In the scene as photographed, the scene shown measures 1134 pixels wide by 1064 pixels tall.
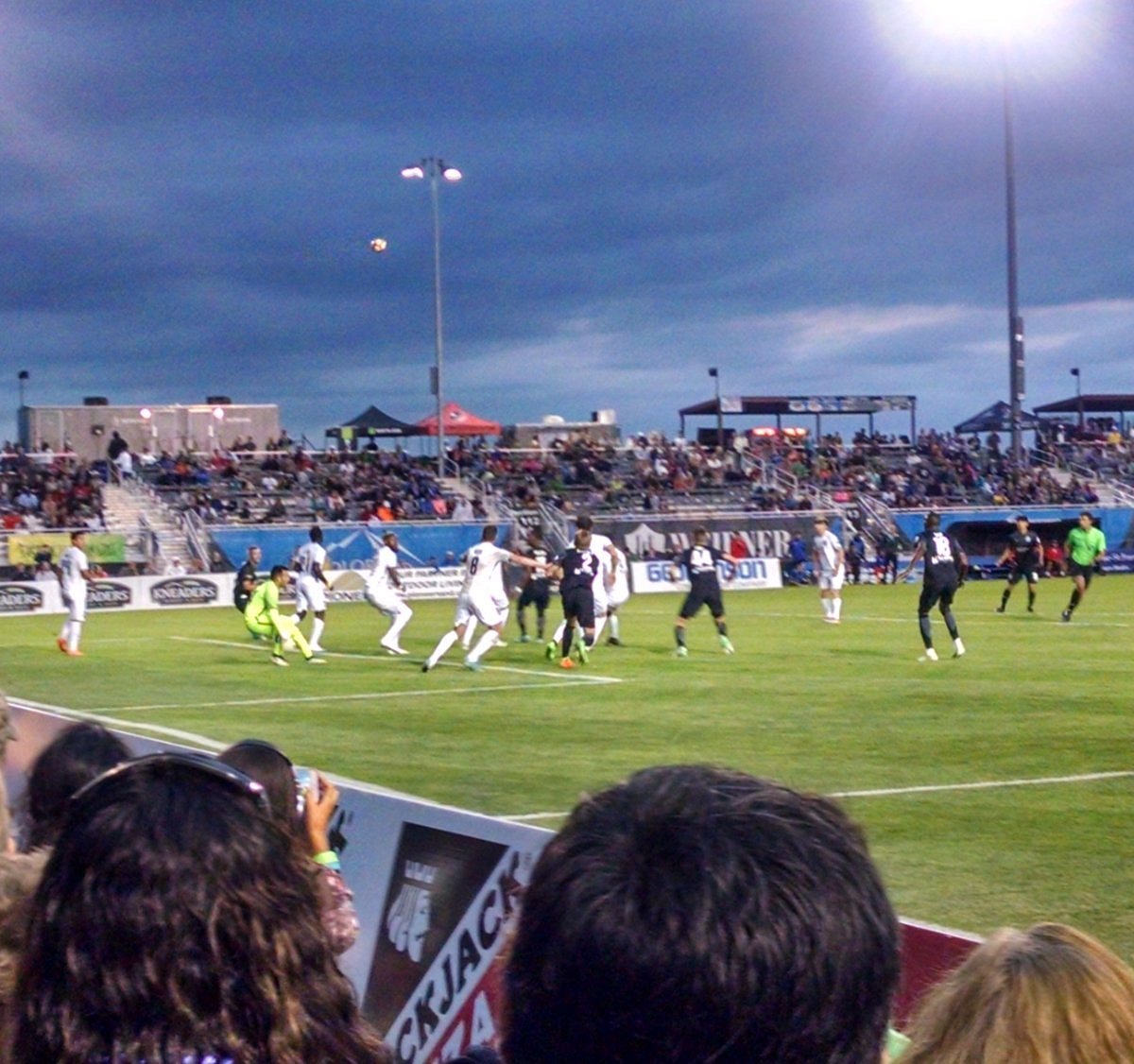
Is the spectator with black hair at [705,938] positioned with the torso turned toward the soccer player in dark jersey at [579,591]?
yes

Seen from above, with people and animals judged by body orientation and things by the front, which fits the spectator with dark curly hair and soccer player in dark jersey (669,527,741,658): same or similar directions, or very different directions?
same or similar directions

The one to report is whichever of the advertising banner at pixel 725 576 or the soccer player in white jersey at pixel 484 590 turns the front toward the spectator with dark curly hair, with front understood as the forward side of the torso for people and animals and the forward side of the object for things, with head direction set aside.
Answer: the advertising banner

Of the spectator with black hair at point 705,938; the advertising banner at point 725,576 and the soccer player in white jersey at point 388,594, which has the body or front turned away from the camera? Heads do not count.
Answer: the spectator with black hair

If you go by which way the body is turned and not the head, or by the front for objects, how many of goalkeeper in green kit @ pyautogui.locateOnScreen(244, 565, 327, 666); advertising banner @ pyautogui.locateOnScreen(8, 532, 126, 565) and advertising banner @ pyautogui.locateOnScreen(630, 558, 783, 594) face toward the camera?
2

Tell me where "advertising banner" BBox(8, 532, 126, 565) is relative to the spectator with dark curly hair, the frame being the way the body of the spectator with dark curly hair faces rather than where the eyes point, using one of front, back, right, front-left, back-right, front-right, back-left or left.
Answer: front

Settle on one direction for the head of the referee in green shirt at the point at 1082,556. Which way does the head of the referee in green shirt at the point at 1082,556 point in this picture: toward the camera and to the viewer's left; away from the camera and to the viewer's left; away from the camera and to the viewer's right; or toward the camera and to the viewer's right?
toward the camera and to the viewer's left

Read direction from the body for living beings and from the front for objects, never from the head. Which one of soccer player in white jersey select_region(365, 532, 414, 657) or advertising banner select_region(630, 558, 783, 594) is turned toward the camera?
the advertising banner

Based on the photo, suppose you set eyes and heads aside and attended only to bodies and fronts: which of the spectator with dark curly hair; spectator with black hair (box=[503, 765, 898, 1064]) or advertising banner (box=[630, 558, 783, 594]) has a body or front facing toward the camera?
the advertising banner

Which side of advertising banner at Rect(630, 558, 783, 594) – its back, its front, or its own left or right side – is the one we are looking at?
front

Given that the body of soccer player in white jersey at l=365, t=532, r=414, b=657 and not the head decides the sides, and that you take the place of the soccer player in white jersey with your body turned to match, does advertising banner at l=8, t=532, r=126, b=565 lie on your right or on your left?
on your left

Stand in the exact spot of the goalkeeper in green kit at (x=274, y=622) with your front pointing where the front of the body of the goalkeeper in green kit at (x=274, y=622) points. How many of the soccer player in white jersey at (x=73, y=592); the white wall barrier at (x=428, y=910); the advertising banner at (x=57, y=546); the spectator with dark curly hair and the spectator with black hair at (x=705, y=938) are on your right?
3

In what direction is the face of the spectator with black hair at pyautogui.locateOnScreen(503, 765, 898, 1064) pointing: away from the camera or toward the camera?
away from the camera

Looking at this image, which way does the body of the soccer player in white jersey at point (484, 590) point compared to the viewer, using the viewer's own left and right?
facing away from the viewer and to the right of the viewer

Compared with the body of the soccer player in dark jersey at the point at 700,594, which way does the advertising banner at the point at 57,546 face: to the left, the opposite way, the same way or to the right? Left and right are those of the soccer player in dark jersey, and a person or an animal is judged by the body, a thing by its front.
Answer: the opposite way

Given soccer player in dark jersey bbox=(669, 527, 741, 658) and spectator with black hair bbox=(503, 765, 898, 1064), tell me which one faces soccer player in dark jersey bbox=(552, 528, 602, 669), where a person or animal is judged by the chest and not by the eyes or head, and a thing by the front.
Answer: the spectator with black hair

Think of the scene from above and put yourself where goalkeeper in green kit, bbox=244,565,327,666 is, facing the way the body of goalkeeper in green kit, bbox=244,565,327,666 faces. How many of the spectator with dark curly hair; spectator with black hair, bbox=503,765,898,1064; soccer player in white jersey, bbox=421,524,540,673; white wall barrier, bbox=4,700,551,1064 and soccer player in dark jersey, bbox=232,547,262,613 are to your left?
1

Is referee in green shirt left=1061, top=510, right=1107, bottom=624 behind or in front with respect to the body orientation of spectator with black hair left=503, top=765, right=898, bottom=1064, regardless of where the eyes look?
in front

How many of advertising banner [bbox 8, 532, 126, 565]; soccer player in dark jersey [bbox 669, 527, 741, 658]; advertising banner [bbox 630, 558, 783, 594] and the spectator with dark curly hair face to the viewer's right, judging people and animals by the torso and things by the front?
0

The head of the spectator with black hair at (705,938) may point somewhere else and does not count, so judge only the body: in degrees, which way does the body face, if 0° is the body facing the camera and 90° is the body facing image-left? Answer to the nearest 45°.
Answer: approximately 180°
